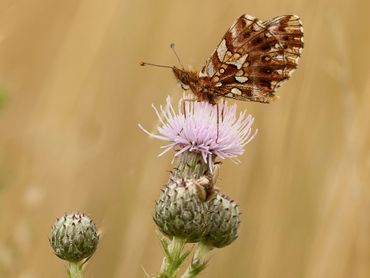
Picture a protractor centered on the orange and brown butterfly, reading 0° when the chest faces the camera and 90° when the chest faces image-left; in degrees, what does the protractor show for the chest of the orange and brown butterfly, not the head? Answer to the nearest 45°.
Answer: approximately 90°
